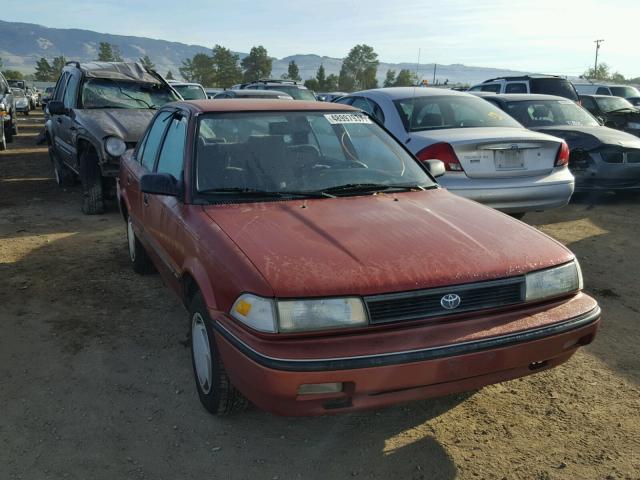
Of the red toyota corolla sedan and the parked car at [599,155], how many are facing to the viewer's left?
0

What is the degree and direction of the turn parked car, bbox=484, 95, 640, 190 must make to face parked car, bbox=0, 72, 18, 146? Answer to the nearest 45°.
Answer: approximately 135° to its right

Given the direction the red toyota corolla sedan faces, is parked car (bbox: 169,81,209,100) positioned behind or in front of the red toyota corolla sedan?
behind

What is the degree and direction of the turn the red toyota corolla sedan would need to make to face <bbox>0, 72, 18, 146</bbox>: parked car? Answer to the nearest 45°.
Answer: approximately 180°

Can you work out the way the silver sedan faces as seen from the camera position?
facing away from the viewer and to the left of the viewer

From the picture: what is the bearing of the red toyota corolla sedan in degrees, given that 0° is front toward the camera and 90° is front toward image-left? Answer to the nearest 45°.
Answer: approximately 315°

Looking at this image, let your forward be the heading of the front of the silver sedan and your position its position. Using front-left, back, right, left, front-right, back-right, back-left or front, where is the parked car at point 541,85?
front-right
